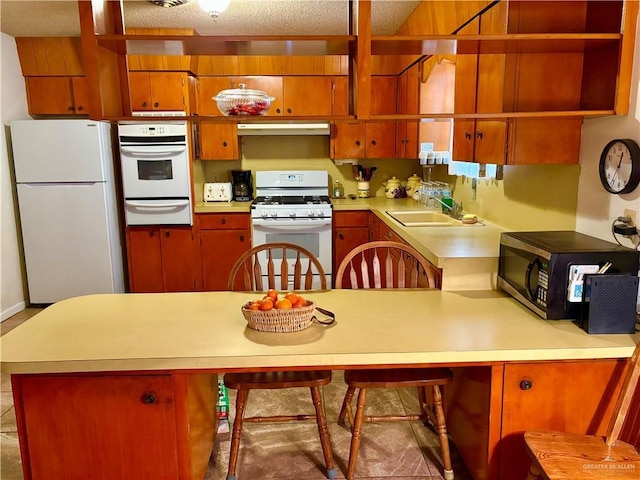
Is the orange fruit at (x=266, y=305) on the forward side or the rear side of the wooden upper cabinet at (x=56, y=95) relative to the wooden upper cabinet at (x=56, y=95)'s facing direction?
on the forward side

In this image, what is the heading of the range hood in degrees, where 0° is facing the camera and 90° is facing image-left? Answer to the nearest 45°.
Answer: approximately 0°

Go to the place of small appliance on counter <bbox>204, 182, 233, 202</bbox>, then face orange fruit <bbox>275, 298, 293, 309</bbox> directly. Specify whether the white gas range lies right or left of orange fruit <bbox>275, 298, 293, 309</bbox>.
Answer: left

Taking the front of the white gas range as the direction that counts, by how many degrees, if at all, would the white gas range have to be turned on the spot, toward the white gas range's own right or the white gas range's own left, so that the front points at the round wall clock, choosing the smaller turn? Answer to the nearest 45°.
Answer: approximately 45° to the white gas range's own left

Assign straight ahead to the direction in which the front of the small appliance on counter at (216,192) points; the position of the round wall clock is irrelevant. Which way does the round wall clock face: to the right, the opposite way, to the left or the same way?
to the right

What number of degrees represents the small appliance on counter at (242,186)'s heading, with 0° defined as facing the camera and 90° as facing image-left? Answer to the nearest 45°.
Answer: approximately 0°

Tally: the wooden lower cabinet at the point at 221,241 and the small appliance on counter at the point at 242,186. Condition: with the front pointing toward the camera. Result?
2
